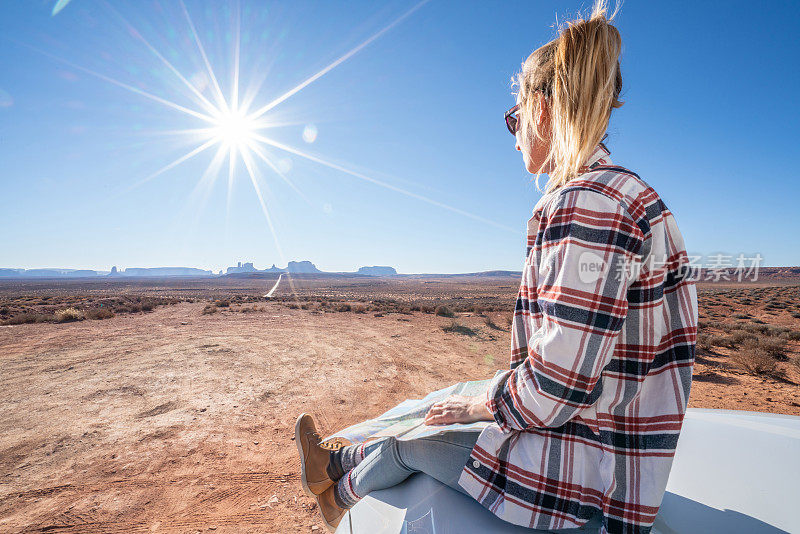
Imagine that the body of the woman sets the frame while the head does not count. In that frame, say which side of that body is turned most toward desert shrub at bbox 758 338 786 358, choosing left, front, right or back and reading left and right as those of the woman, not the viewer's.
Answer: right

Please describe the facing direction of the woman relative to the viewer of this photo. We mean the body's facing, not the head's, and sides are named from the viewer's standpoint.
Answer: facing away from the viewer and to the left of the viewer

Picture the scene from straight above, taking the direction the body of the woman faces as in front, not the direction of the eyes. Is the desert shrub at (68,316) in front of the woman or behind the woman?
in front

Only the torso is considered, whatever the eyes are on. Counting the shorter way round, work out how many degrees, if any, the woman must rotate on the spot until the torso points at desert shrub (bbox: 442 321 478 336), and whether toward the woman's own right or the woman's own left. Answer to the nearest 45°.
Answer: approximately 45° to the woman's own right

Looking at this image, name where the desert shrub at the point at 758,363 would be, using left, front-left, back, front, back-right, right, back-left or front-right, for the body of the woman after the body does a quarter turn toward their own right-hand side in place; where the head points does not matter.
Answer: front

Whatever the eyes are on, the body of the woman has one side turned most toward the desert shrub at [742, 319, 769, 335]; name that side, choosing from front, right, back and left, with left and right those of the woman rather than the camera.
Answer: right

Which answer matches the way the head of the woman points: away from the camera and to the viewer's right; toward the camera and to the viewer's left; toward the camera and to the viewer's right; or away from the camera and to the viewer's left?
away from the camera and to the viewer's left
